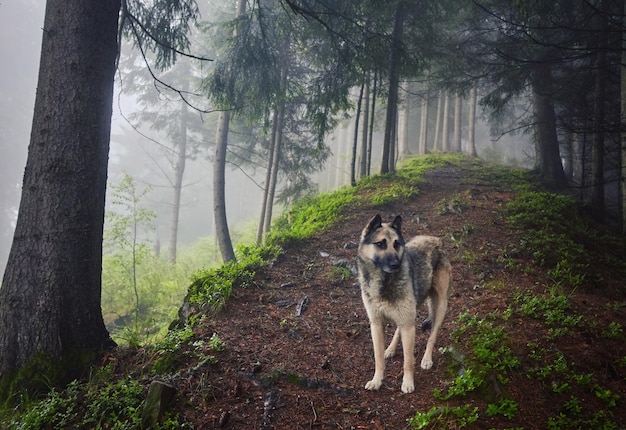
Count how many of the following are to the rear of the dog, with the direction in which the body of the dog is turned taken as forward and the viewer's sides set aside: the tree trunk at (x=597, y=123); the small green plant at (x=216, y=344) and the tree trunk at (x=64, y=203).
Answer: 1

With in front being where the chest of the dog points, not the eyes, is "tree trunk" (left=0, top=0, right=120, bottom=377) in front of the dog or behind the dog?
in front

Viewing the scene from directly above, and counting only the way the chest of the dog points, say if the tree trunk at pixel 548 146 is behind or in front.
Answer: behind

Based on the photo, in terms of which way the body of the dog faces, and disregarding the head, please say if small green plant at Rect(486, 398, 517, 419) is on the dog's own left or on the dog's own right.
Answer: on the dog's own left

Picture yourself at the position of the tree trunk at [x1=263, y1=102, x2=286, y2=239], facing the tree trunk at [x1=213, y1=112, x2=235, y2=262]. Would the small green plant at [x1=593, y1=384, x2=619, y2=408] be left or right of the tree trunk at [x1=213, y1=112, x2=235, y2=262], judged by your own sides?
left

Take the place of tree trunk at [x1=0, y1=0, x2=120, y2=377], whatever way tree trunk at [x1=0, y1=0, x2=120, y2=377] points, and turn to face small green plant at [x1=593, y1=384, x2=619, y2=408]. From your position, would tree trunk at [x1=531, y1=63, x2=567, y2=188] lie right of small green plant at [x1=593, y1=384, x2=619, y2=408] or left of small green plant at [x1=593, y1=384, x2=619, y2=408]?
left

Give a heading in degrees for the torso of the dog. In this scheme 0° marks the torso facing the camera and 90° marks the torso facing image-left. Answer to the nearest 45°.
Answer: approximately 45°

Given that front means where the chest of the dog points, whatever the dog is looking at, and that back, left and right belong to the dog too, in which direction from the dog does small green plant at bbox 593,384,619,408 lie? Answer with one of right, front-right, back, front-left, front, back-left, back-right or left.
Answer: back-left
